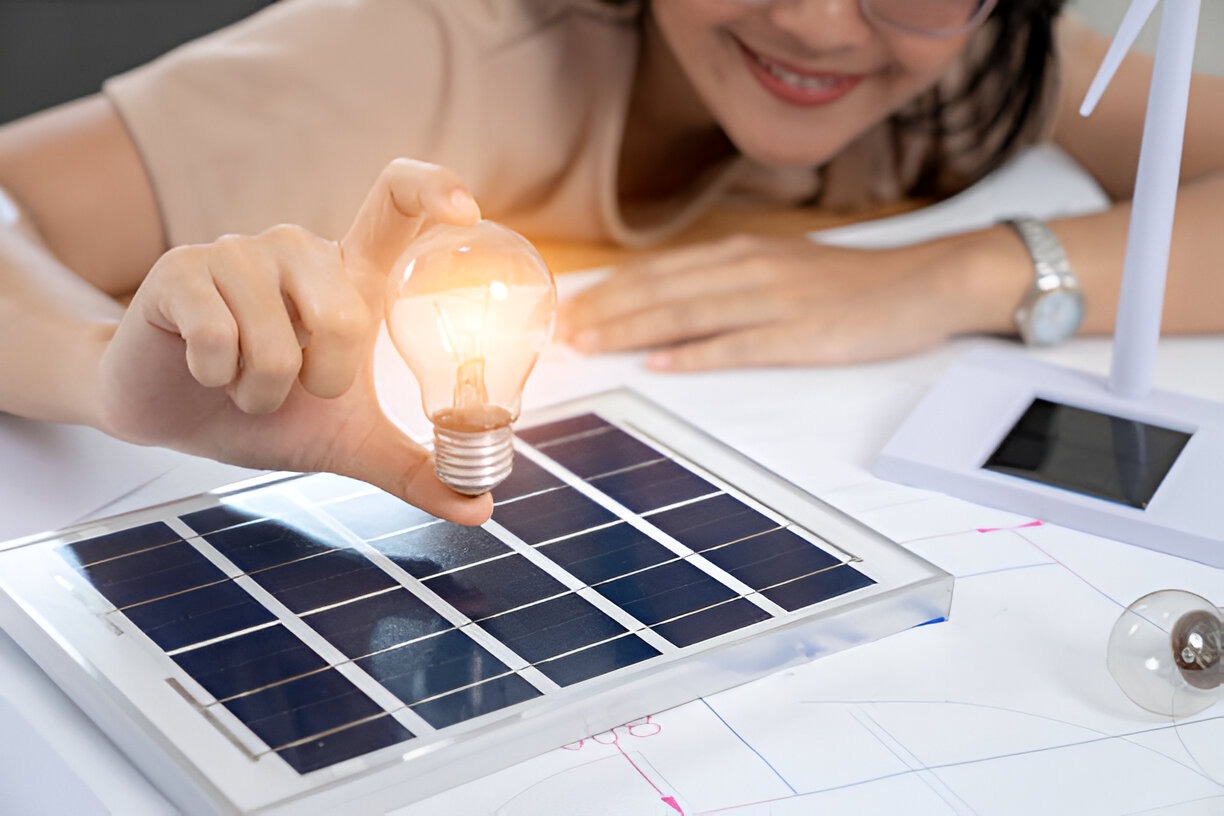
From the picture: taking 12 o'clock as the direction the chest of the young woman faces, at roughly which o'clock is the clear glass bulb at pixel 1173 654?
The clear glass bulb is roughly at 11 o'clock from the young woman.

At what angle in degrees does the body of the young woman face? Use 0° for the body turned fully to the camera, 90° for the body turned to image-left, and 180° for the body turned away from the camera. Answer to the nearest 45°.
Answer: approximately 0°

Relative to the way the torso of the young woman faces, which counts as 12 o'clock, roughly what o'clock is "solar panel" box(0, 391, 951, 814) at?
The solar panel is roughly at 12 o'clock from the young woman.
